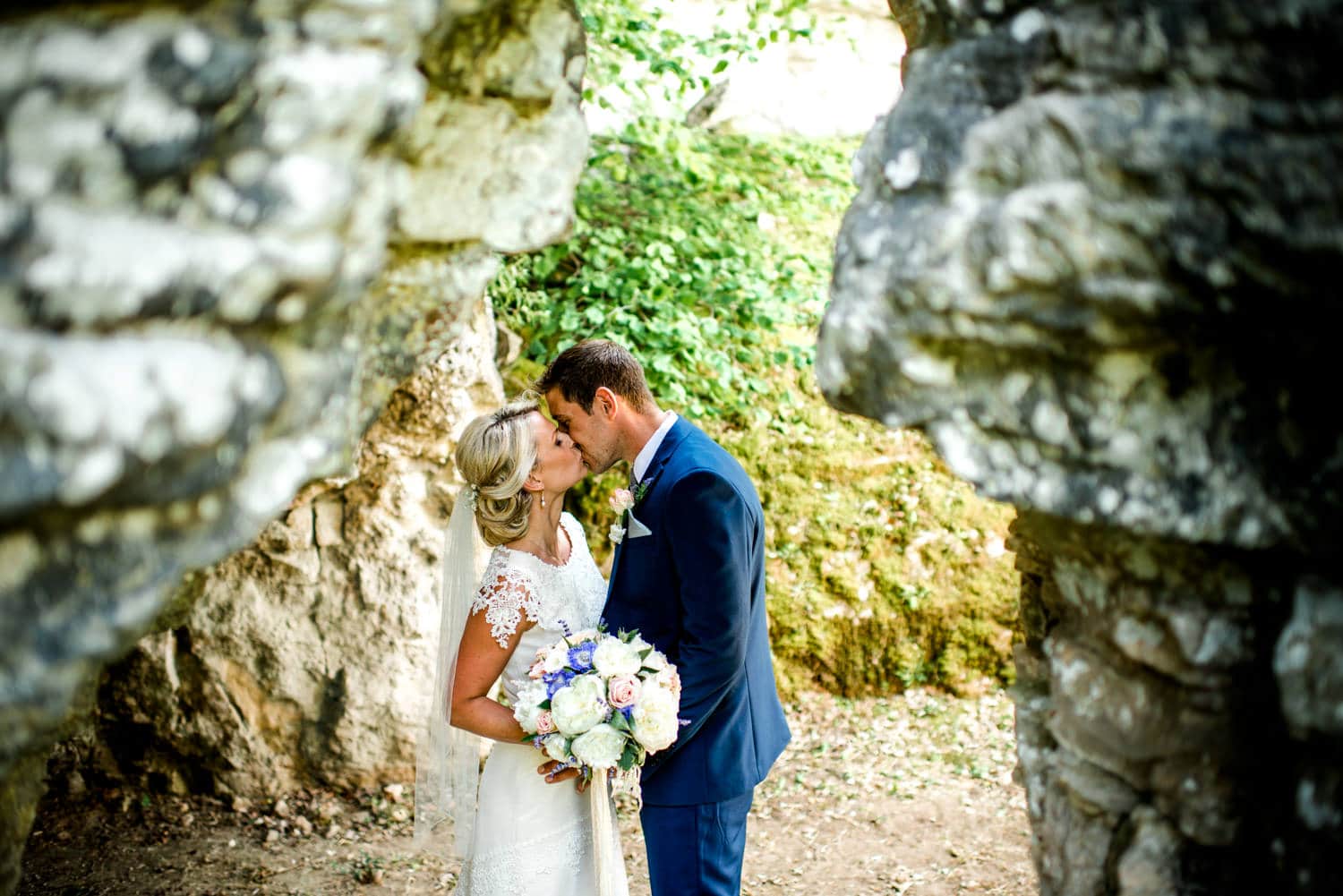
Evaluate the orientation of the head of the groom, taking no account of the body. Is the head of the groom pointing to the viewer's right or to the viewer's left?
to the viewer's left

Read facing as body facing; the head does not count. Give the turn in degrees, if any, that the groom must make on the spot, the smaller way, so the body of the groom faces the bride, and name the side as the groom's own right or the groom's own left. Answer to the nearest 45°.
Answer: approximately 45° to the groom's own right

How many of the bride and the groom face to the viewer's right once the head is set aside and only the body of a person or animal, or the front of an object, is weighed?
1

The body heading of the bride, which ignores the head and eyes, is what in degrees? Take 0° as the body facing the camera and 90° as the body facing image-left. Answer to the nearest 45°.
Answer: approximately 270°

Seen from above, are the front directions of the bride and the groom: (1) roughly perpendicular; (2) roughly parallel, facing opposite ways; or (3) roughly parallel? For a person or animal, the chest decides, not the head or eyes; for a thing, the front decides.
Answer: roughly parallel, facing opposite ways

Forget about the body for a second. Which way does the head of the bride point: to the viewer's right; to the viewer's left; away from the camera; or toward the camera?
to the viewer's right

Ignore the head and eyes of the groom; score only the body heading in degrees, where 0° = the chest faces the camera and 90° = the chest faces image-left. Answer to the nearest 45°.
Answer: approximately 90°
